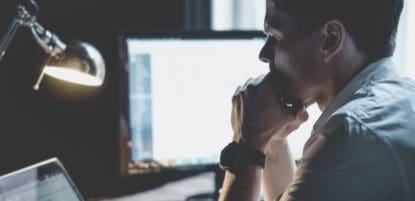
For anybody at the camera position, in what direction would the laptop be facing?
facing the viewer and to the right of the viewer

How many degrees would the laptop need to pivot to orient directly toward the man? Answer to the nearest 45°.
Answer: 0° — it already faces them
